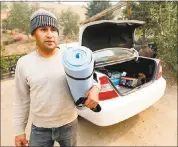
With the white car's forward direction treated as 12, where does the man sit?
The man is roughly at 8 o'clock from the white car.

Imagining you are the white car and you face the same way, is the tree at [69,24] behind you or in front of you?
in front

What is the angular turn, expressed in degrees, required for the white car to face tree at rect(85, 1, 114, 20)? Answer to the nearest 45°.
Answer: approximately 45° to its right

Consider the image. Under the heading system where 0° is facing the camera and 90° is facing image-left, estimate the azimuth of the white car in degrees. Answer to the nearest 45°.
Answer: approximately 135°

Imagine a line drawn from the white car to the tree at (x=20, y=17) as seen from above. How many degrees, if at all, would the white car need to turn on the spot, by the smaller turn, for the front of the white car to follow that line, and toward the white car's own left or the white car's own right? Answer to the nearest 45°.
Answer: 0° — it already faces it

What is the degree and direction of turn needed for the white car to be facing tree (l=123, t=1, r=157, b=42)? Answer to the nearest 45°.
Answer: approximately 45° to its right

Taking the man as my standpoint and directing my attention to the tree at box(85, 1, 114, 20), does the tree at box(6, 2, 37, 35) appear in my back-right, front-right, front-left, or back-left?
front-left

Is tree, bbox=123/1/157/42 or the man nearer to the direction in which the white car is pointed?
the tree

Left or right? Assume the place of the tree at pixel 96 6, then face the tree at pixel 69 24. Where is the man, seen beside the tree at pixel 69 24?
left
